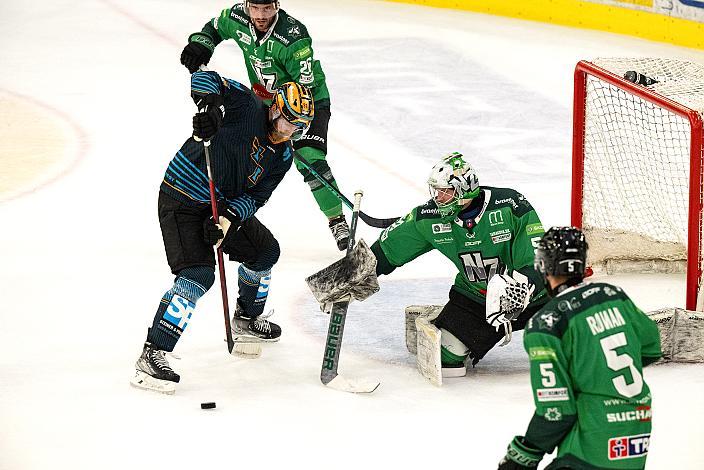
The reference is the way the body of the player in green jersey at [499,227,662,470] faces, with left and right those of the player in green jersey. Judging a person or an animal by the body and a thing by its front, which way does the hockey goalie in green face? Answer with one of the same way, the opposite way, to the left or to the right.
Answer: to the left

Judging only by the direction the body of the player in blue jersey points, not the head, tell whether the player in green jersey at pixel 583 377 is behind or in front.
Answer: in front

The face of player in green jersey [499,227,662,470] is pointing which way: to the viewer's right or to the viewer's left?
to the viewer's left

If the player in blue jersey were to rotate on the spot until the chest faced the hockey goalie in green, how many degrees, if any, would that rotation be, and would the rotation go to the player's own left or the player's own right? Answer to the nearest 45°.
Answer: approximately 45° to the player's own left

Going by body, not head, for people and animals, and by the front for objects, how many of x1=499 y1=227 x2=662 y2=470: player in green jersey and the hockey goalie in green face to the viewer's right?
0

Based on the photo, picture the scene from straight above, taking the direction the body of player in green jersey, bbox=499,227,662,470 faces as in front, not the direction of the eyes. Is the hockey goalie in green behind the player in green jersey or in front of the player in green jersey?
in front

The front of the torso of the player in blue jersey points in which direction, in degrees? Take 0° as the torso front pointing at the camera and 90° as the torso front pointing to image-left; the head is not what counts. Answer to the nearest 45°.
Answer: approximately 315°

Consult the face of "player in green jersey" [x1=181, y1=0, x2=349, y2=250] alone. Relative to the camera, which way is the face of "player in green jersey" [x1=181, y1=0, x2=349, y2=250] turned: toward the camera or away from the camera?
toward the camera

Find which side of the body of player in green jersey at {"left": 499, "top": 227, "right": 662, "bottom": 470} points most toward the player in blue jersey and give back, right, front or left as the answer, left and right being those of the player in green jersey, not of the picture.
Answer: front

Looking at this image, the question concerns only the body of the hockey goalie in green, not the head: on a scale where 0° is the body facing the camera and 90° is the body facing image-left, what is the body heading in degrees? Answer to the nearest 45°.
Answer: approximately 45°

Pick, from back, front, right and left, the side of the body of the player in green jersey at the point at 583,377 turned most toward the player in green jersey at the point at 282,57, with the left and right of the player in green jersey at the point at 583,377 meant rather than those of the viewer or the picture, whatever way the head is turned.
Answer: front

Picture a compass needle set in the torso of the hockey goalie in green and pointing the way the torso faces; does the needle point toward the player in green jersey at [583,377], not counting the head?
no

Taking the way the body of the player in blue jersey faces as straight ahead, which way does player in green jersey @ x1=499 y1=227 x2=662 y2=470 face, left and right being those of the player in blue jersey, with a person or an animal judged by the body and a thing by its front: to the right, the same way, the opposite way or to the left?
the opposite way

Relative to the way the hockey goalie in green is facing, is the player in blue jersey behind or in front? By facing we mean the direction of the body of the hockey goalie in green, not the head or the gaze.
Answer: in front

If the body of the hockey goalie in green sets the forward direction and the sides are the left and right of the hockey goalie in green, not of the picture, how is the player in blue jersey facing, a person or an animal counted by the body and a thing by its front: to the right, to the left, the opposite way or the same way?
to the left

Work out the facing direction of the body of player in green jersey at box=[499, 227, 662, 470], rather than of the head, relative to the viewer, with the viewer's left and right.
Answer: facing away from the viewer and to the left of the viewer

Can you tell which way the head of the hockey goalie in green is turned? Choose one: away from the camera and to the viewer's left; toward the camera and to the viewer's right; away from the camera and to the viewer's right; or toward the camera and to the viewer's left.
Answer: toward the camera and to the viewer's left

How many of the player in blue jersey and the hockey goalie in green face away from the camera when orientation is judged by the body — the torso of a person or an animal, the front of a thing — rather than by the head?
0
